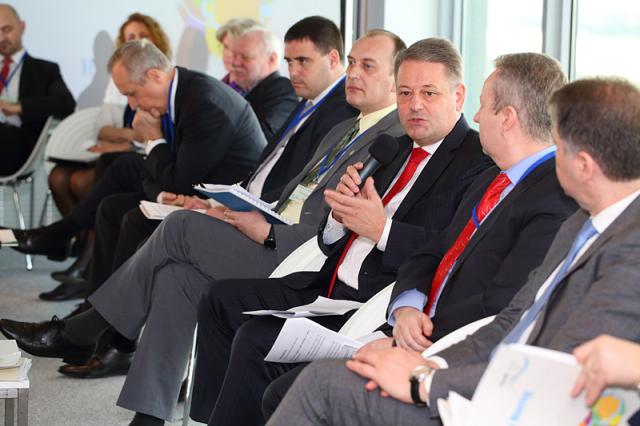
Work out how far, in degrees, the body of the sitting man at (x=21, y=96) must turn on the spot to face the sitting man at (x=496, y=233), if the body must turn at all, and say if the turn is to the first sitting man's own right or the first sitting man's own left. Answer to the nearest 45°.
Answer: approximately 45° to the first sitting man's own left

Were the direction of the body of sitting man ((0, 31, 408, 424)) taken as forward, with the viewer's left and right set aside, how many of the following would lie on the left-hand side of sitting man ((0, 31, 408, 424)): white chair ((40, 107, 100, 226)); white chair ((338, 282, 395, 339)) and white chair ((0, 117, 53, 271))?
1

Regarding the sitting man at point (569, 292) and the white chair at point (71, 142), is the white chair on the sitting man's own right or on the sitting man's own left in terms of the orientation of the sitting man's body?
on the sitting man's own right

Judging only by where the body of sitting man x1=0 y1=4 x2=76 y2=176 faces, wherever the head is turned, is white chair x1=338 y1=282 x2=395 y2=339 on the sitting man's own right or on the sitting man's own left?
on the sitting man's own left

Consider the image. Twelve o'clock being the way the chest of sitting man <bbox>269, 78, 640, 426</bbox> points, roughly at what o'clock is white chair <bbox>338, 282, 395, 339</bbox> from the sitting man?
The white chair is roughly at 2 o'clock from the sitting man.

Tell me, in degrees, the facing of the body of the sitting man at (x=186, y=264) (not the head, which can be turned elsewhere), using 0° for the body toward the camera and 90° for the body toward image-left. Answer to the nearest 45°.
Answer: approximately 45°

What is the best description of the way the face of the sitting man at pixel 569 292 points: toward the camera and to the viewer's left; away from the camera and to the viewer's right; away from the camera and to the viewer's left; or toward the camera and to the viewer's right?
away from the camera and to the viewer's left

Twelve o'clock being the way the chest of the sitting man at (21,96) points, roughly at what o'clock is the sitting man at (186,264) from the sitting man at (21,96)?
the sitting man at (186,264) is roughly at 10 o'clock from the sitting man at (21,96).

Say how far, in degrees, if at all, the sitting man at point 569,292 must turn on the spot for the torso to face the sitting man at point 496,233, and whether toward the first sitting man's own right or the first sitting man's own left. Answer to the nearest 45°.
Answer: approximately 90° to the first sitting man's own right

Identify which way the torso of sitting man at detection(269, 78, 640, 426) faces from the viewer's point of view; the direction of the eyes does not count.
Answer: to the viewer's left

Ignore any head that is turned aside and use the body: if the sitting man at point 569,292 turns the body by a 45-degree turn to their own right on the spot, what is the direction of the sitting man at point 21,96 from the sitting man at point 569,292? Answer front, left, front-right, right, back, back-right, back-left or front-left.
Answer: front

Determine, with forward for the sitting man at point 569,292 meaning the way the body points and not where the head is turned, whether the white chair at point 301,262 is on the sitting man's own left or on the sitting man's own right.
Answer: on the sitting man's own right

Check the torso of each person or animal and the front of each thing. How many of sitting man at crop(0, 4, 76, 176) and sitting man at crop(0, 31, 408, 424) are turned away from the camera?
0
